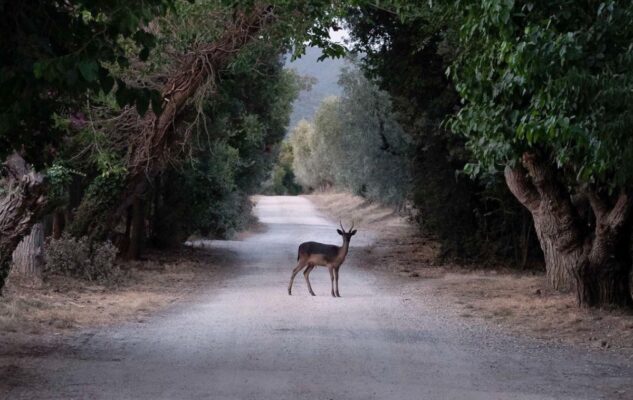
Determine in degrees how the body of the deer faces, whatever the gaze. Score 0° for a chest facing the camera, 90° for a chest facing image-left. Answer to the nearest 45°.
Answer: approximately 270°

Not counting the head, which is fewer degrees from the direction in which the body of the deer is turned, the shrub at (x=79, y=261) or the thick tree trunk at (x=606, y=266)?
the thick tree trunk

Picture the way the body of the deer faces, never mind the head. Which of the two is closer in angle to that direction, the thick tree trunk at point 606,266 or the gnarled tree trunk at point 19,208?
the thick tree trunk

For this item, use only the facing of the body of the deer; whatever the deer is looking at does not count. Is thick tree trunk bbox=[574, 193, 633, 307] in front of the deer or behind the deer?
in front

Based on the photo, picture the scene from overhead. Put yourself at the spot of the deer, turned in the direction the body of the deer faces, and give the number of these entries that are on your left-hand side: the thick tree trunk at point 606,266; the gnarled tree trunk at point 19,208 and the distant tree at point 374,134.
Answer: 1

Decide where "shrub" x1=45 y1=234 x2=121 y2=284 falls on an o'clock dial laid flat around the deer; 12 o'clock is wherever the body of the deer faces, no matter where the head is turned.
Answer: The shrub is roughly at 6 o'clock from the deer.

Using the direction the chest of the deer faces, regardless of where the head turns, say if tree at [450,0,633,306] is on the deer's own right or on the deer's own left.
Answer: on the deer's own right

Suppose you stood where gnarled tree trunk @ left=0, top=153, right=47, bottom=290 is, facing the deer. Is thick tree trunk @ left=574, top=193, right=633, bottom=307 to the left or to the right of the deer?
right

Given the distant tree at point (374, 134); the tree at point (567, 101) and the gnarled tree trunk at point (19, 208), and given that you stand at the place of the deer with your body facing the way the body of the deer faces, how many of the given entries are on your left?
1

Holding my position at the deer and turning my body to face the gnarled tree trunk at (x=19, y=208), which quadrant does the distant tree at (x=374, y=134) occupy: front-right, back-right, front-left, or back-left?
back-right
